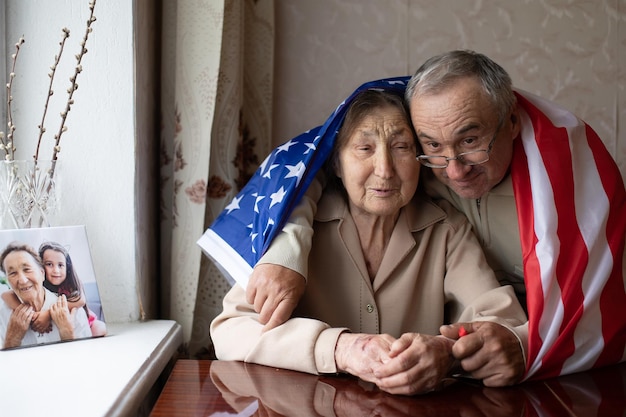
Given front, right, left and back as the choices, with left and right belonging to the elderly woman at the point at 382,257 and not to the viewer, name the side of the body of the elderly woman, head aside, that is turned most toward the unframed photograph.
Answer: right

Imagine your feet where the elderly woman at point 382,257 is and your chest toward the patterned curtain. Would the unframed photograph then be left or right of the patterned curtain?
left

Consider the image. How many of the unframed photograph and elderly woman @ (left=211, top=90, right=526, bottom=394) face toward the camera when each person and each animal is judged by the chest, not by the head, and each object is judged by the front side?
2

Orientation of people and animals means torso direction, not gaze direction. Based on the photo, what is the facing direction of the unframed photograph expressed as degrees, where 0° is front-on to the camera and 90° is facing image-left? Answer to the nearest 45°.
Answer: approximately 0°

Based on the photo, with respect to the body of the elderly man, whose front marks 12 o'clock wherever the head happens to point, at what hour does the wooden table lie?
The wooden table is roughly at 12 o'clock from the elderly man.

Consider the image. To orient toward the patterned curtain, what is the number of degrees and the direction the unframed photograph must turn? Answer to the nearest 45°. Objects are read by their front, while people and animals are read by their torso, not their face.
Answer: approximately 135° to its left
